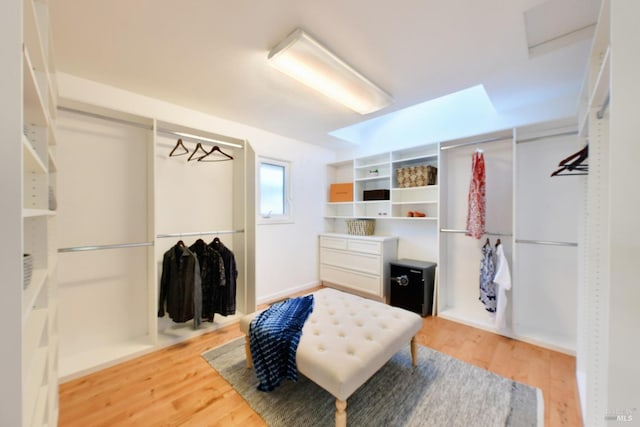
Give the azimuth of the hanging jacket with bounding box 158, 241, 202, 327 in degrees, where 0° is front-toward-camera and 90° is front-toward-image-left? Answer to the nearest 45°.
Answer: approximately 45°

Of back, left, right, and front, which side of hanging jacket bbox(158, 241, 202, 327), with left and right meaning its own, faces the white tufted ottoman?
left

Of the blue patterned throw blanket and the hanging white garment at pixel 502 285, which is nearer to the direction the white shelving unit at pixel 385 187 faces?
the blue patterned throw blanket

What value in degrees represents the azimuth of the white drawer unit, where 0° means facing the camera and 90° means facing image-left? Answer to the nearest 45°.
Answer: approximately 45°

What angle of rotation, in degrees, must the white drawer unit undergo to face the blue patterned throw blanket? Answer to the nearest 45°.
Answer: approximately 45° to its left

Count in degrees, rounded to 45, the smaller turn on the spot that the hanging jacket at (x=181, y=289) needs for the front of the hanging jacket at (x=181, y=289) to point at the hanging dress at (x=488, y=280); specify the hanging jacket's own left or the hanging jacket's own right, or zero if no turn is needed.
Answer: approximately 90° to the hanging jacket's own left

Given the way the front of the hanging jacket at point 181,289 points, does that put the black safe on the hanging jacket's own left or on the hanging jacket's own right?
on the hanging jacket's own left

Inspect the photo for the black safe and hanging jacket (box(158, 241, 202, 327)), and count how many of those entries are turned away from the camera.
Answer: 0

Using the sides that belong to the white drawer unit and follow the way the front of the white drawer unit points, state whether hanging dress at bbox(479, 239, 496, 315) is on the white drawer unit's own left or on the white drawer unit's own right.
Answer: on the white drawer unit's own left

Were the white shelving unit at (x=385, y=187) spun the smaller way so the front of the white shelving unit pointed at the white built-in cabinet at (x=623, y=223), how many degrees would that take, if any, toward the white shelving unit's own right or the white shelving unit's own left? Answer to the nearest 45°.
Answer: approximately 45° to the white shelving unit's own left
